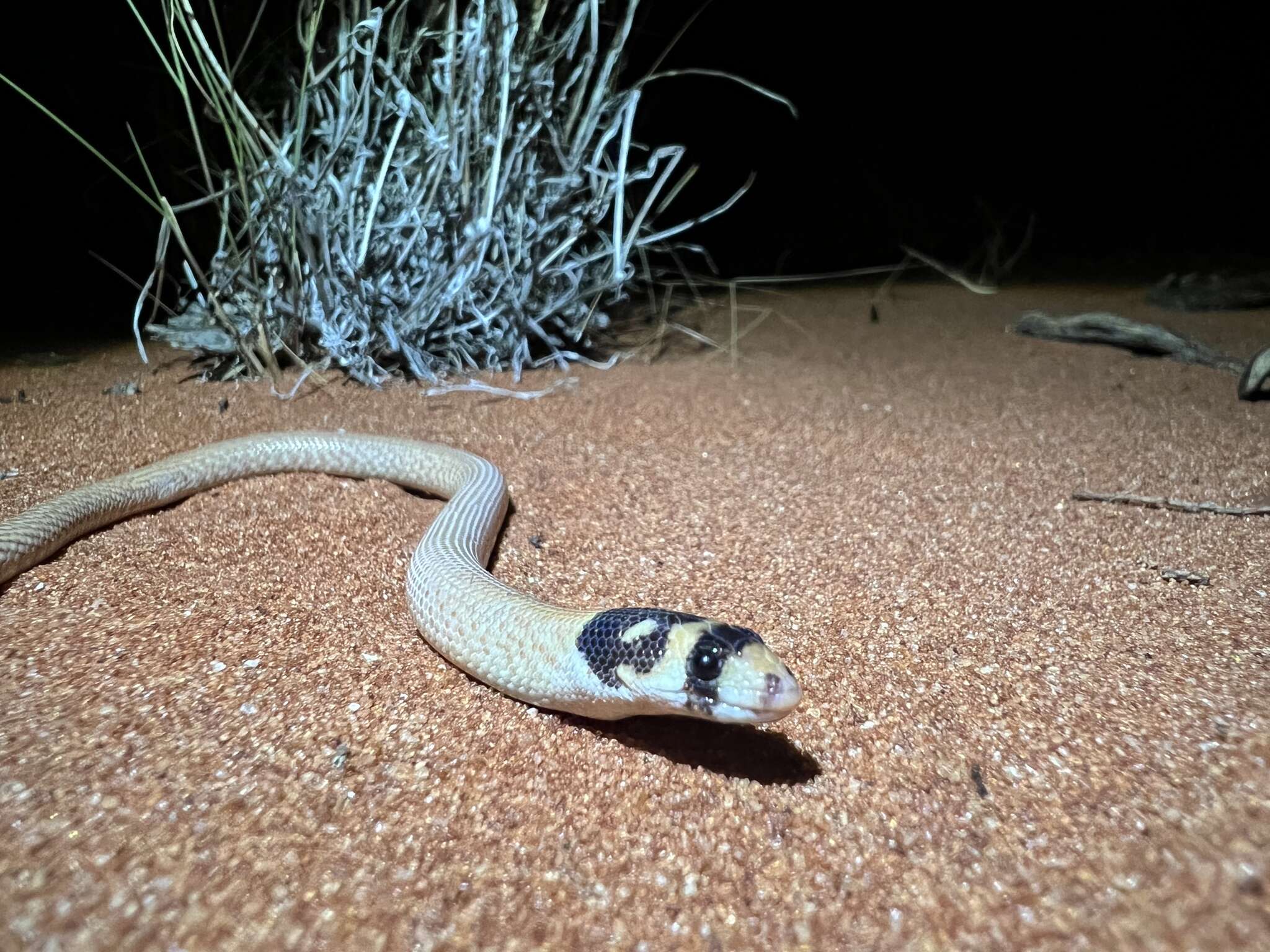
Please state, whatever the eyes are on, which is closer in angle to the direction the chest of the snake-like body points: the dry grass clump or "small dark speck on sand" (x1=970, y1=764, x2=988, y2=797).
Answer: the small dark speck on sand

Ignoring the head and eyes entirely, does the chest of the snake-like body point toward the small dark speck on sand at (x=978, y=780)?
yes

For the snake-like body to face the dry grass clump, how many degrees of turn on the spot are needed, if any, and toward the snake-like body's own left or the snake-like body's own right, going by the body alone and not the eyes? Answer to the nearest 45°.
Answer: approximately 135° to the snake-like body's own left

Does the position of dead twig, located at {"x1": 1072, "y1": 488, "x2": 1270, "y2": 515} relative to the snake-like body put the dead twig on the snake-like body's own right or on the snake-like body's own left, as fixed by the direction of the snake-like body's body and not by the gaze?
on the snake-like body's own left

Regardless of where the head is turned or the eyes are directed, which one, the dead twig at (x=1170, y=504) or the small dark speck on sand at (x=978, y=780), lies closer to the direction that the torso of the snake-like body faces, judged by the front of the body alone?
the small dark speck on sand

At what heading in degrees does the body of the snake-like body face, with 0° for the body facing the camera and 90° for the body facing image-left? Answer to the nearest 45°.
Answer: approximately 315°
